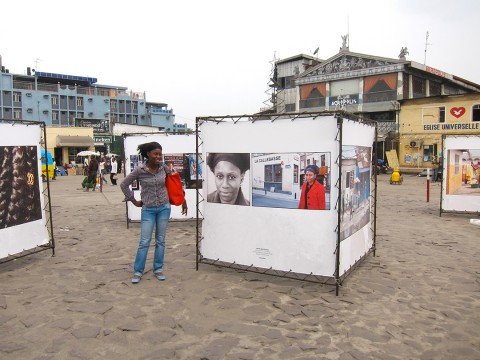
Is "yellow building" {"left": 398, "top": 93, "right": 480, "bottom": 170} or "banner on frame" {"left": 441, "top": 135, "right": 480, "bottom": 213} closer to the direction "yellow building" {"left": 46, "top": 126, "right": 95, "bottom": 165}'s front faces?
the banner on frame

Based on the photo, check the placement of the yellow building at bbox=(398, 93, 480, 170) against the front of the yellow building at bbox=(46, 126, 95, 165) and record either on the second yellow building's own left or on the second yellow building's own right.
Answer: on the second yellow building's own left

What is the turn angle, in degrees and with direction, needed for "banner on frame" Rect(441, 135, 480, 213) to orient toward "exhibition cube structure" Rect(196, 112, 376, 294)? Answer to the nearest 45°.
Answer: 0° — it already faces it

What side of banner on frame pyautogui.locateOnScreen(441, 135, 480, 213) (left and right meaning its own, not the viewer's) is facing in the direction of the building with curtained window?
back

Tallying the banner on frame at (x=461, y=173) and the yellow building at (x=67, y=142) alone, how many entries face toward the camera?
2

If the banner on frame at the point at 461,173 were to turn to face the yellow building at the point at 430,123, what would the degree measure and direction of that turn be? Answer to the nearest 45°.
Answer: approximately 180°

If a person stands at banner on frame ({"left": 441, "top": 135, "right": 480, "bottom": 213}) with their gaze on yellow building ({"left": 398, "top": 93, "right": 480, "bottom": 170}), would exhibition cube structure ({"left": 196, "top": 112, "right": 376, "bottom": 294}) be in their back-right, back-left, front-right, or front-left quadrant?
back-left

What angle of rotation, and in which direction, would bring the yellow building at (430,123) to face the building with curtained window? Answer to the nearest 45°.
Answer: approximately 135° to its right

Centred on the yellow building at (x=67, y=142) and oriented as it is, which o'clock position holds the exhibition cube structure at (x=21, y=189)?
The exhibition cube structure is roughly at 12 o'clock from the yellow building.

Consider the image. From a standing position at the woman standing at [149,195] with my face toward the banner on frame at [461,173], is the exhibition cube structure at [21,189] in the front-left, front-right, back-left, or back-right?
back-left

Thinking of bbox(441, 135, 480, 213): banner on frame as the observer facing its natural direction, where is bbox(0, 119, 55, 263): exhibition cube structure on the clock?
The exhibition cube structure is roughly at 1 o'clock from the banner on frame.
